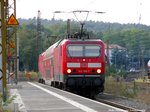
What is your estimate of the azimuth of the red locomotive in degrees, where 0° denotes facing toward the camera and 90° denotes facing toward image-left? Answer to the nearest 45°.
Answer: approximately 0°
